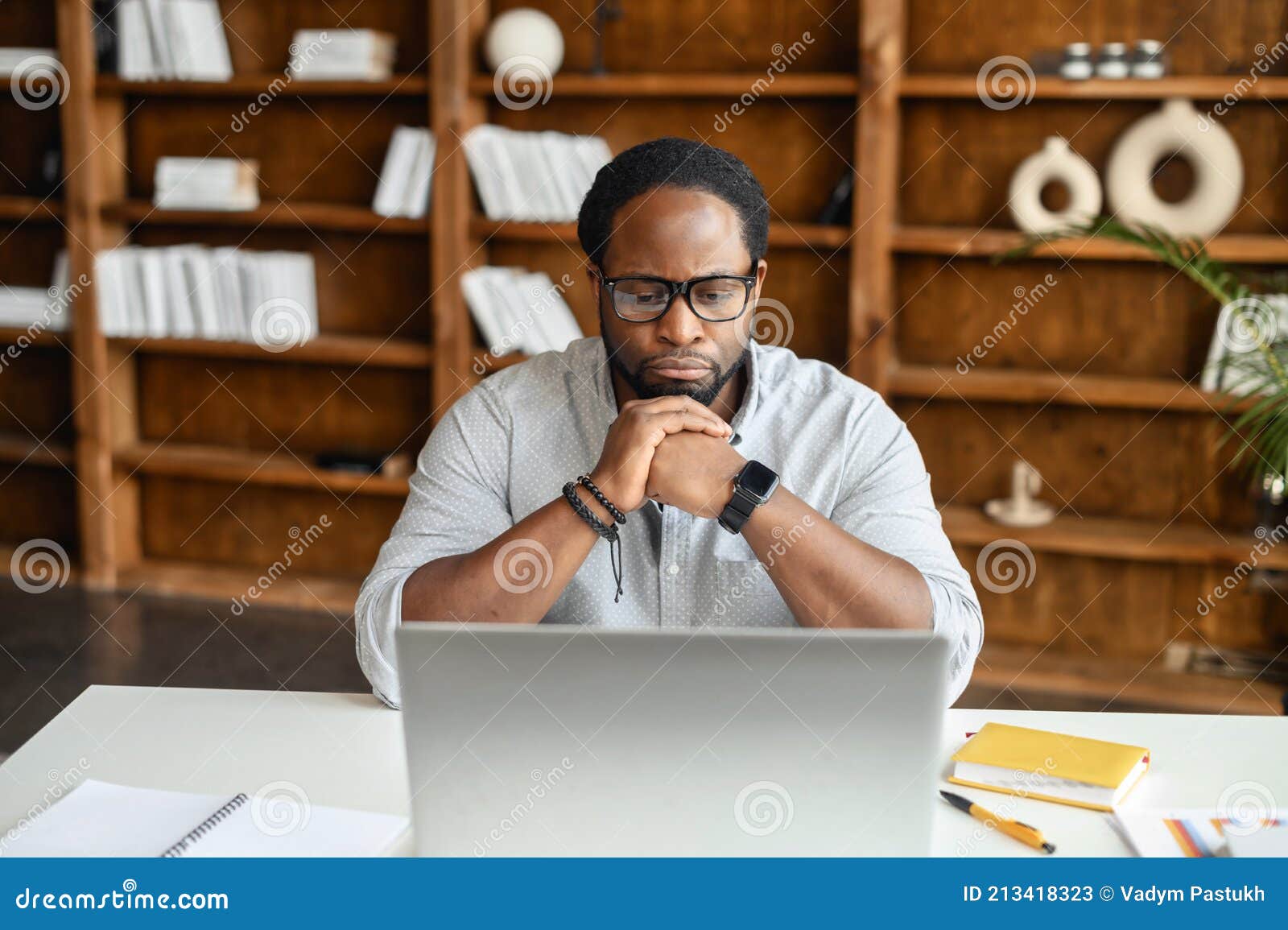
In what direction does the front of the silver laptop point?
away from the camera

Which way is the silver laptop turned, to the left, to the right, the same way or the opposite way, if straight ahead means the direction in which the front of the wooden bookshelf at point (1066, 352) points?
the opposite way

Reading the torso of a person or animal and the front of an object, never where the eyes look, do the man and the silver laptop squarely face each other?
yes

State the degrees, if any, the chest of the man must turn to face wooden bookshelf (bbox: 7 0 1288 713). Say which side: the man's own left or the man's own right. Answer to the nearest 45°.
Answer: approximately 180°

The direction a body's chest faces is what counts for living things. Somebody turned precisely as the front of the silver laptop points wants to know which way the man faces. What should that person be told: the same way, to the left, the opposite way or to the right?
the opposite way

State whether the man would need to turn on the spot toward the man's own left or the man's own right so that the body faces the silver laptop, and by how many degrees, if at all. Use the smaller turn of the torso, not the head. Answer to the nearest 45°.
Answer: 0° — they already face it

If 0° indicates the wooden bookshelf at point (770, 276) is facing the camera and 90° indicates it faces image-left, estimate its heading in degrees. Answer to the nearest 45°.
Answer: approximately 0°

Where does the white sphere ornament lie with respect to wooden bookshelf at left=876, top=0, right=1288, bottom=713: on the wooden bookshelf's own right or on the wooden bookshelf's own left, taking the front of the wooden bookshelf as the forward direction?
on the wooden bookshelf's own right
